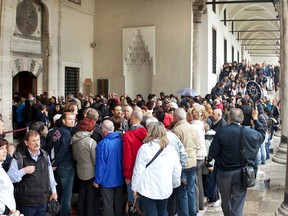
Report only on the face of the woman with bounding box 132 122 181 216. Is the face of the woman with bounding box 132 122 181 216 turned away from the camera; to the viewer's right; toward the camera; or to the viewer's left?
away from the camera

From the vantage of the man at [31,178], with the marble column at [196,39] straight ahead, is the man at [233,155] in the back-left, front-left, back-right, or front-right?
front-right

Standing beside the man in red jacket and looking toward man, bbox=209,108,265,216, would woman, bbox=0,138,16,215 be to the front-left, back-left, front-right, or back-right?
back-right

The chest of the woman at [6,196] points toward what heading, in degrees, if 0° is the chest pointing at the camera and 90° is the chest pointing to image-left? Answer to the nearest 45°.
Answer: approximately 315°

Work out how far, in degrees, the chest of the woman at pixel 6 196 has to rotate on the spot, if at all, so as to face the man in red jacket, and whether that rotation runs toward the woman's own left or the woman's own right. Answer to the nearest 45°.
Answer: approximately 90° to the woman's own left

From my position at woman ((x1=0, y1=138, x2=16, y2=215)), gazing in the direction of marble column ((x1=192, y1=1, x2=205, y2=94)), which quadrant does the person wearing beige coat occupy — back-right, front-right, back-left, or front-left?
front-right

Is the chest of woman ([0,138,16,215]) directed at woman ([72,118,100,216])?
no

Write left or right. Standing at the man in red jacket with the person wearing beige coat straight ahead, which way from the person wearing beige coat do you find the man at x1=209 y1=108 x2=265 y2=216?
right
